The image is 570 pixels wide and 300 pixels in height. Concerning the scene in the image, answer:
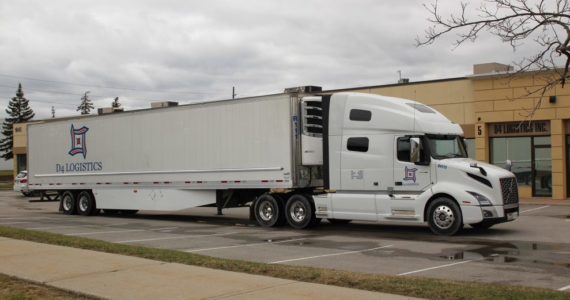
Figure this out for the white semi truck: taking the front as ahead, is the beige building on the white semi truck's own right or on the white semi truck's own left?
on the white semi truck's own left

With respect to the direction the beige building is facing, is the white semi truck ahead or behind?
ahead

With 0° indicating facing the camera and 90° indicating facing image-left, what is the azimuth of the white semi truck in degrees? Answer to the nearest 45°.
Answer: approximately 315°

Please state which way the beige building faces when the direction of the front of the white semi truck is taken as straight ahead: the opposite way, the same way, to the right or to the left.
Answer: to the right

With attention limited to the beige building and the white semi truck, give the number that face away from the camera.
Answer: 0
